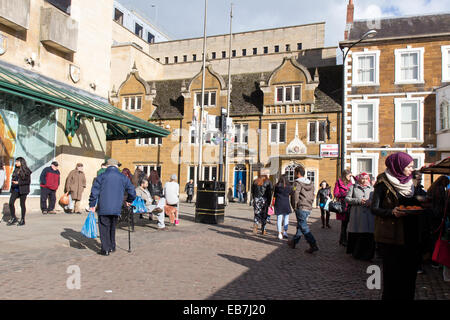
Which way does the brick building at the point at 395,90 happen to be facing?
toward the camera

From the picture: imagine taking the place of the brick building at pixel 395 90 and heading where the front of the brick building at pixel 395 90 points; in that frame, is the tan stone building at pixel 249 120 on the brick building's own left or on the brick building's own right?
on the brick building's own right

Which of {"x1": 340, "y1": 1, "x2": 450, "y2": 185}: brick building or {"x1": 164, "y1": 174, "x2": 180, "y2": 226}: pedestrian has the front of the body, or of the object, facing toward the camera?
the brick building

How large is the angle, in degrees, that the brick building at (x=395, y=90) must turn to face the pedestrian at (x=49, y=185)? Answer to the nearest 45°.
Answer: approximately 45° to its right

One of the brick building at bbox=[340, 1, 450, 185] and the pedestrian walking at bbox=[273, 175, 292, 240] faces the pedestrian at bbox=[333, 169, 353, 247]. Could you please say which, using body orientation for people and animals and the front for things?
the brick building

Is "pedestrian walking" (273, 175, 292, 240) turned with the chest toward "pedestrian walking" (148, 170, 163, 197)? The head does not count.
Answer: no

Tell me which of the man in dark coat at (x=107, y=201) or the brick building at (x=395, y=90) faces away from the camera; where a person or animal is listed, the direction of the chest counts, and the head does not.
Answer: the man in dark coat

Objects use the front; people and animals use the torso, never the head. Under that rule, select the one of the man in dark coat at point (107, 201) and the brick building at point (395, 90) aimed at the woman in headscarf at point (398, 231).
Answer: the brick building

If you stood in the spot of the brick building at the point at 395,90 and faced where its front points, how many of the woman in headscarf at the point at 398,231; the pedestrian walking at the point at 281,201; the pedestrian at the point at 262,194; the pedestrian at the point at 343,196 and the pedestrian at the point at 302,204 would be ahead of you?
5

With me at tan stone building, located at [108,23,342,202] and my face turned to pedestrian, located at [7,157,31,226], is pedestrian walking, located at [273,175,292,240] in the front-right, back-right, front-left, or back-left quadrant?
front-left

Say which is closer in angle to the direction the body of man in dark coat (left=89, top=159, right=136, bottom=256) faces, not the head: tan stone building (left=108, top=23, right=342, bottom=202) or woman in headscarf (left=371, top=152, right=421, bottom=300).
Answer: the tan stone building
